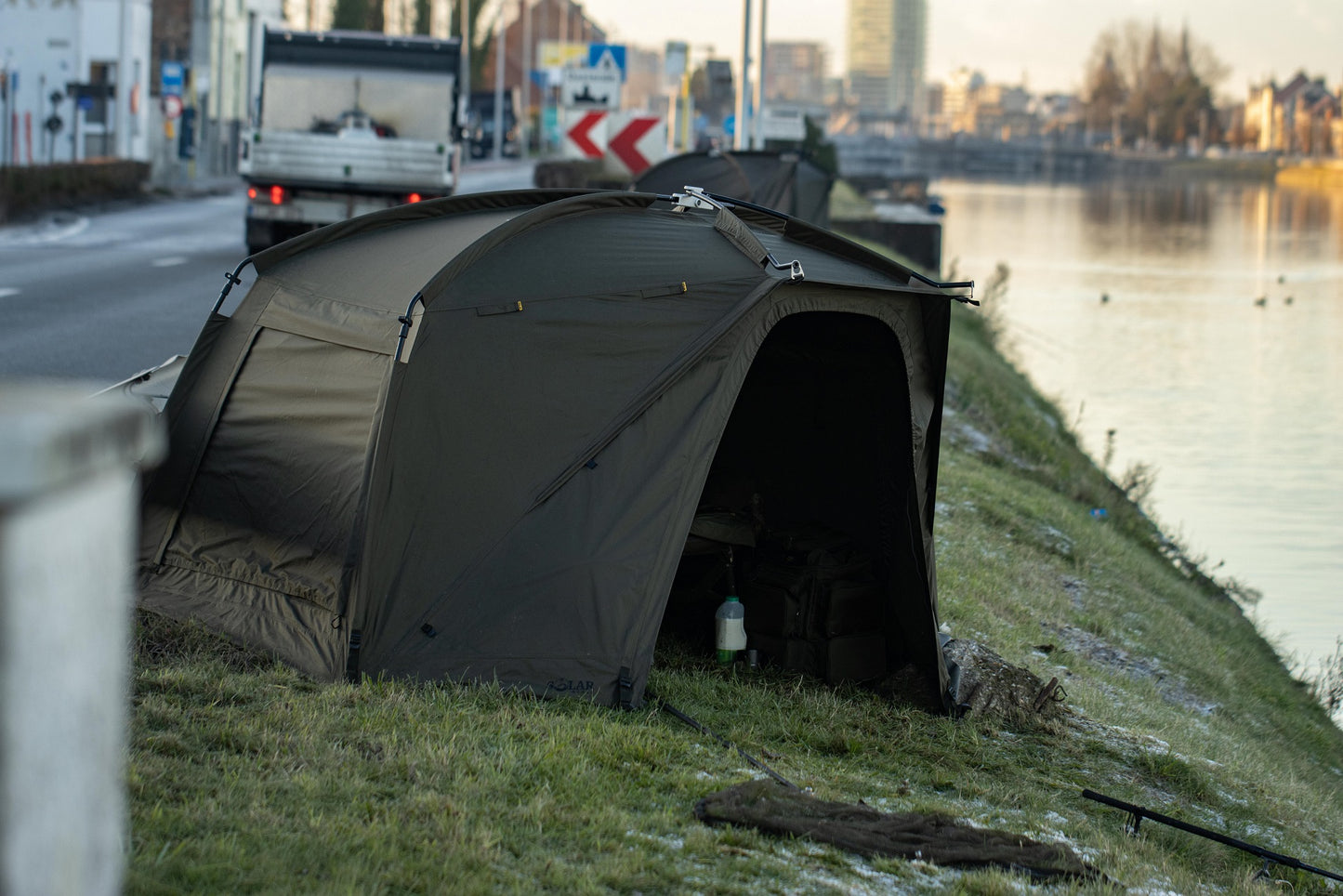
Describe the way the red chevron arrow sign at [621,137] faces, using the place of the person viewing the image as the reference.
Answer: facing the viewer

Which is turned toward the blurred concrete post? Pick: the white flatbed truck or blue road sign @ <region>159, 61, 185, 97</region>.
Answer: the blue road sign

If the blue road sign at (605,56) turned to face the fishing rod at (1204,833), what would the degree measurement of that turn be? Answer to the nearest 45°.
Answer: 0° — it already faces it

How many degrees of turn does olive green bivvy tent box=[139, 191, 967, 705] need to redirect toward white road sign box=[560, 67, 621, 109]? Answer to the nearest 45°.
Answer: approximately 135° to its left

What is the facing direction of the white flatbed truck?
away from the camera

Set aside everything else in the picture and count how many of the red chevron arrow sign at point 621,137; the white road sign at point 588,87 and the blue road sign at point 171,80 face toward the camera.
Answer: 3

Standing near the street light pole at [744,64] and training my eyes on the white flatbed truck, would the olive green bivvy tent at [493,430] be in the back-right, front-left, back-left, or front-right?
front-left

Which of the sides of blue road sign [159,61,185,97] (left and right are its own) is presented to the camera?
front

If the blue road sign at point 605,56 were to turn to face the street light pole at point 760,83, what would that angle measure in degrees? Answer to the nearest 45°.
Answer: approximately 90° to its left

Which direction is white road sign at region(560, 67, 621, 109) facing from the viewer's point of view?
toward the camera
